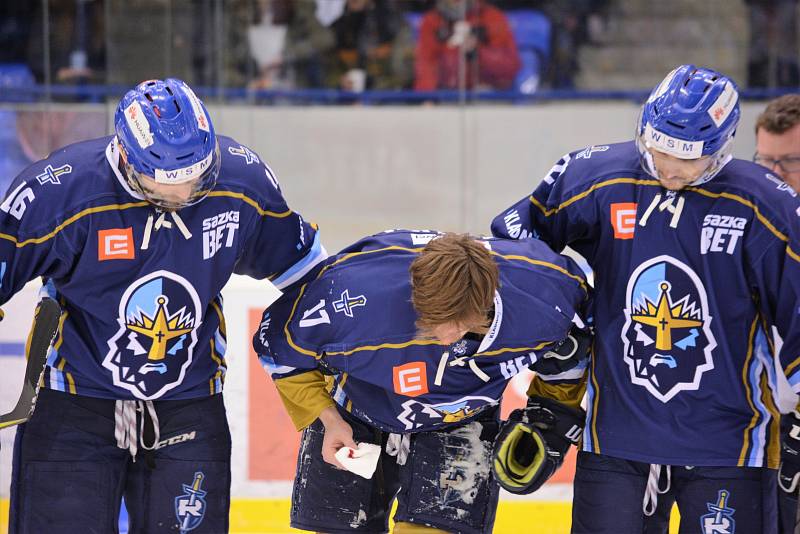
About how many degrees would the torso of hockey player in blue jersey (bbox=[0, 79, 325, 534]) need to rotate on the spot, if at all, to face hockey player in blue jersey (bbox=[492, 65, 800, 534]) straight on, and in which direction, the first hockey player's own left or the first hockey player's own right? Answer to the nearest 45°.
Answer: approximately 90° to the first hockey player's own left

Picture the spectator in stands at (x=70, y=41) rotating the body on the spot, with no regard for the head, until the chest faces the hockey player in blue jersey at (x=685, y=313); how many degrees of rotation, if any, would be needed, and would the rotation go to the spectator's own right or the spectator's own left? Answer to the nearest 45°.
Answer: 0° — they already face them

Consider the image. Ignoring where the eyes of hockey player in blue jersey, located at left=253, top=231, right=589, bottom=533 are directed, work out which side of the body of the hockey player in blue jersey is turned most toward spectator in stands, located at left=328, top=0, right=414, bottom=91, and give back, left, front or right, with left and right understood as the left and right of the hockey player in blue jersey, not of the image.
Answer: back

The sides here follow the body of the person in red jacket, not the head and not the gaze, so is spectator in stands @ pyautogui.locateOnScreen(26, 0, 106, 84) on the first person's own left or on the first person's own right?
on the first person's own right

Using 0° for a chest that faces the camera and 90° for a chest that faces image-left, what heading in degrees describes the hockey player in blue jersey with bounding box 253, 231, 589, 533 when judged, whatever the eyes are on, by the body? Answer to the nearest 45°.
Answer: approximately 0°

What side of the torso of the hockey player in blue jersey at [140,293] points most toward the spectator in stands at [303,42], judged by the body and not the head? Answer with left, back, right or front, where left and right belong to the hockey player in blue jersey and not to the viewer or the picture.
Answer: back

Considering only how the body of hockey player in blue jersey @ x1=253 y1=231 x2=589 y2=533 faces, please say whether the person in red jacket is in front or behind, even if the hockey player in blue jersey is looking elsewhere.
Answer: behind

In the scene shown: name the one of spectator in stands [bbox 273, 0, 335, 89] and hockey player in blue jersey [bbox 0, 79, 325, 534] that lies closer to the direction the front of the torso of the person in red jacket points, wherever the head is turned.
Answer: the hockey player in blue jersey
